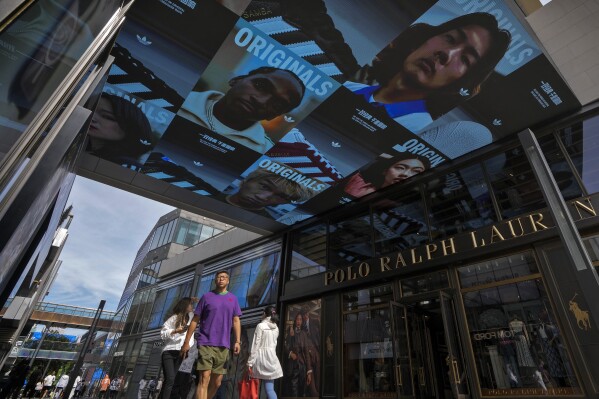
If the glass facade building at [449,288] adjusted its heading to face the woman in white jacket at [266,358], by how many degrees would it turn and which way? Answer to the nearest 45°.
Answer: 0° — it already faces them

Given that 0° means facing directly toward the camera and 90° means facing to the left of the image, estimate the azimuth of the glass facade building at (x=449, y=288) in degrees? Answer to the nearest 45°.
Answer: approximately 45°

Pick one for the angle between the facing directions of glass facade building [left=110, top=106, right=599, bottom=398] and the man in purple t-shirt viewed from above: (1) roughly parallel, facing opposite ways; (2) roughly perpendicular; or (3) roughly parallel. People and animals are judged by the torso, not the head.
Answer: roughly perpendicular

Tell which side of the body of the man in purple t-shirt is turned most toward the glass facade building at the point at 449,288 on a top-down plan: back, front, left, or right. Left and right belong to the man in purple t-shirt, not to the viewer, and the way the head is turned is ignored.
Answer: left

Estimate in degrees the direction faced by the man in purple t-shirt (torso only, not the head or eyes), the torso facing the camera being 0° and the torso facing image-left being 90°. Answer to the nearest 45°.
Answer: approximately 0°

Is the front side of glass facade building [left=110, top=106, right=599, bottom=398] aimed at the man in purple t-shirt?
yes
